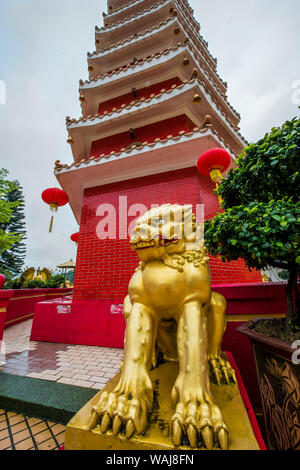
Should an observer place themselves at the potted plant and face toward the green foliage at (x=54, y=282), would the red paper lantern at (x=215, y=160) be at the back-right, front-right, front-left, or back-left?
front-right

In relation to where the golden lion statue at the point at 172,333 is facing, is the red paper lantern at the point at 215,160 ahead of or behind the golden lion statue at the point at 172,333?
behind

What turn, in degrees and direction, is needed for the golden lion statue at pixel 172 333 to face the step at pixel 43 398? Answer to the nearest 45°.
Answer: approximately 135° to its right

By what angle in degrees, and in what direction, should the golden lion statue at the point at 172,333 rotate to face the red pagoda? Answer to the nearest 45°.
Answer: approximately 180°

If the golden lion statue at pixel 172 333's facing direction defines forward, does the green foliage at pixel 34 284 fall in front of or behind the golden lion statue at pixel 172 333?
behind

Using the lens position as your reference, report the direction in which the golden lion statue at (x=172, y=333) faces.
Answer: facing the viewer
